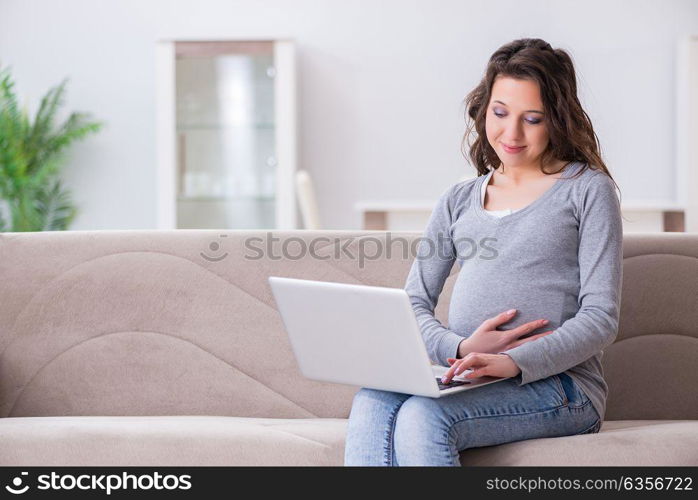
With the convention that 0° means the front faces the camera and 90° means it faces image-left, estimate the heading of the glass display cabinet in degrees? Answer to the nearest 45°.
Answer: approximately 0°

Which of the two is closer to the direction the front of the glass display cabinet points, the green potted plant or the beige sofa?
the beige sofa

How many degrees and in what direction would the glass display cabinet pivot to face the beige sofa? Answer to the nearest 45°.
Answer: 0° — it already faces it

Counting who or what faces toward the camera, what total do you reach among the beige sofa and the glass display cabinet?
2

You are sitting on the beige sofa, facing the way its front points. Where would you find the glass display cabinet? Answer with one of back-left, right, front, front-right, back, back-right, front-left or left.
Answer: back

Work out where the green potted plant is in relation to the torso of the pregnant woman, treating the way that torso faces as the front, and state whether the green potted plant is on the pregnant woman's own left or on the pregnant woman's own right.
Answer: on the pregnant woman's own right

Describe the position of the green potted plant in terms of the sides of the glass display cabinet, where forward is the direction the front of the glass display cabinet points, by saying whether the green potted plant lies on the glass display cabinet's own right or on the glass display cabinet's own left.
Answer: on the glass display cabinet's own right
